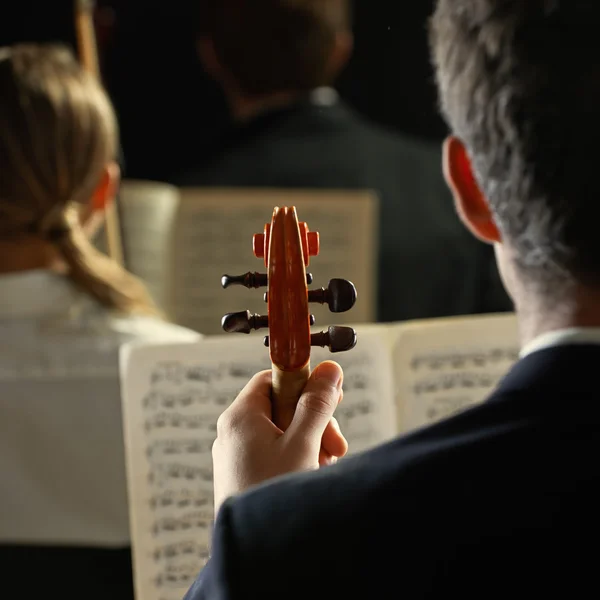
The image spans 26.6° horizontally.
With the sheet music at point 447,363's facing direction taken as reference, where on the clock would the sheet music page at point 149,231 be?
The sheet music page is roughly at 5 o'clock from the sheet music.

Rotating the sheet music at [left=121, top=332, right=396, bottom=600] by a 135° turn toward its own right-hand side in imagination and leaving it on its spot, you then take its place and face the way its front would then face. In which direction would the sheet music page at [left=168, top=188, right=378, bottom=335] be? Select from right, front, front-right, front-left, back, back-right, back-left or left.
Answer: front-right

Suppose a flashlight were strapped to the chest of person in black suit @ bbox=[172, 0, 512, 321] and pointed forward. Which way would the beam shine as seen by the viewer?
away from the camera

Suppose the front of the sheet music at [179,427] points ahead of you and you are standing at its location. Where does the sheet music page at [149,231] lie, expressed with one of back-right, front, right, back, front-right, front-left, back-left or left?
back

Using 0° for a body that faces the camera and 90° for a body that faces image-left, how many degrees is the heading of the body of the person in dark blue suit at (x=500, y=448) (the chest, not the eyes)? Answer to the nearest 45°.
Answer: approximately 180°
